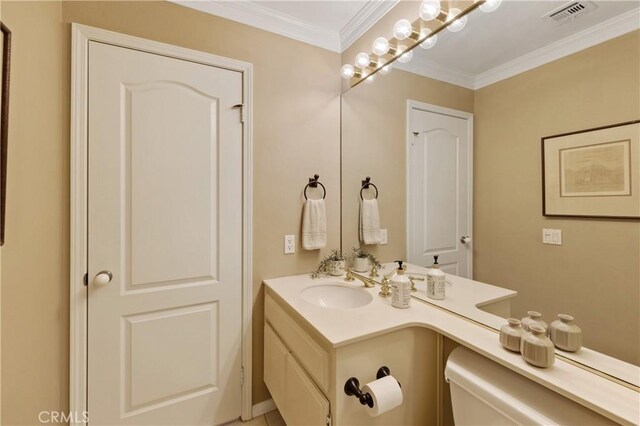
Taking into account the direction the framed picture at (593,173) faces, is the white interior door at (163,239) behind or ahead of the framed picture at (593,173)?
ahead

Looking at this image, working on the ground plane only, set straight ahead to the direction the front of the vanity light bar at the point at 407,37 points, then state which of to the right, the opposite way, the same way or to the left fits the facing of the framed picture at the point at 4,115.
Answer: the opposite way

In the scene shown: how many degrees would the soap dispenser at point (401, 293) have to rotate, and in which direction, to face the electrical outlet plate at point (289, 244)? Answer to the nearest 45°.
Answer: approximately 90° to its right

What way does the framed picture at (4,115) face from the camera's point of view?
to the viewer's right

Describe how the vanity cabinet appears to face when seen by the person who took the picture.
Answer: facing the viewer and to the left of the viewer

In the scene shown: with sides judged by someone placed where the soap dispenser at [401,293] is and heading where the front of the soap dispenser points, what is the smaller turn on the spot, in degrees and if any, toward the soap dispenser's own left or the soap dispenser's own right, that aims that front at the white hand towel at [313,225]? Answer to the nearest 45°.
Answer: approximately 90° to the soap dispenser's own right

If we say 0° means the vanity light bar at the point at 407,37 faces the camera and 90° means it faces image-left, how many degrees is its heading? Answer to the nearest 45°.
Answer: approximately 45°

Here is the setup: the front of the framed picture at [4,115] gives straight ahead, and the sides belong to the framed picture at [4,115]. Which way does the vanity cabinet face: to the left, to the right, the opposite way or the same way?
the opposite way

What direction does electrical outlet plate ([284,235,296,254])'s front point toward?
toward the camera

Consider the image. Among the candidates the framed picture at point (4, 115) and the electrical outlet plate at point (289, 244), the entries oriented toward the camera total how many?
1
